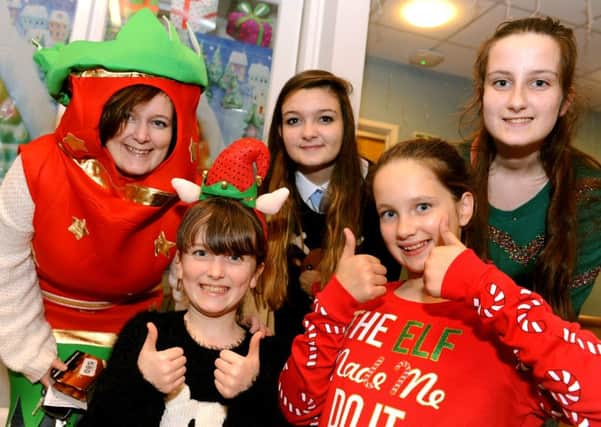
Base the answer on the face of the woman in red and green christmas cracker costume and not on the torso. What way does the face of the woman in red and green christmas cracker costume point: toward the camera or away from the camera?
toward the camera

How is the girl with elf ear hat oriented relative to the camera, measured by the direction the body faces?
toward the camera

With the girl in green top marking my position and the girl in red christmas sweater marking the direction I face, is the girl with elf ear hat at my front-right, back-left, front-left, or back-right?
front-right

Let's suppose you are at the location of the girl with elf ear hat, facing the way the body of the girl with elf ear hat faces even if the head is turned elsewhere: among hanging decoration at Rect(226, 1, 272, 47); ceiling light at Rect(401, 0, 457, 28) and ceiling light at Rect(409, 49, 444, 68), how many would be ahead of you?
0

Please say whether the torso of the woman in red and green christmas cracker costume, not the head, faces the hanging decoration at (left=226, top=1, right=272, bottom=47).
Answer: no

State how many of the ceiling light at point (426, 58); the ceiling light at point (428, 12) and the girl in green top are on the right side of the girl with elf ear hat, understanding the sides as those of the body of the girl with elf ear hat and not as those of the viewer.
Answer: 0

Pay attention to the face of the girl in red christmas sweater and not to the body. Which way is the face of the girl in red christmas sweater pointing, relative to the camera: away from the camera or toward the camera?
toward the camera

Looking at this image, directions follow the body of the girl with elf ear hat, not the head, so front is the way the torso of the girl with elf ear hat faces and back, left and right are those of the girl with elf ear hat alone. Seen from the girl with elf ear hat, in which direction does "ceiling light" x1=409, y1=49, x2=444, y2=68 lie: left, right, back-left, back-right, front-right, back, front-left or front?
back-left

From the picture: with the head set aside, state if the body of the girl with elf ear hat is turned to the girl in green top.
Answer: no

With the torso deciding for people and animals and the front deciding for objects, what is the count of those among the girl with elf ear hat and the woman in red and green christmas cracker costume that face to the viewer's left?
0

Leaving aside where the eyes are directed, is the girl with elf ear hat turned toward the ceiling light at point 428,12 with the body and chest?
no

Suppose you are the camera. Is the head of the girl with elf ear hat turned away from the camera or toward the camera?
toward the camera

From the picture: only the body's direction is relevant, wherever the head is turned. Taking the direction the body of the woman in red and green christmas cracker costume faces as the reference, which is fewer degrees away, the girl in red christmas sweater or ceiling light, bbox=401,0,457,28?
the girl in red christmas sweater

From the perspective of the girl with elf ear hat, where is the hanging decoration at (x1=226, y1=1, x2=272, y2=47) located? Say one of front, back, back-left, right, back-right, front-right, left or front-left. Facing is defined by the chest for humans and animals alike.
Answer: back
